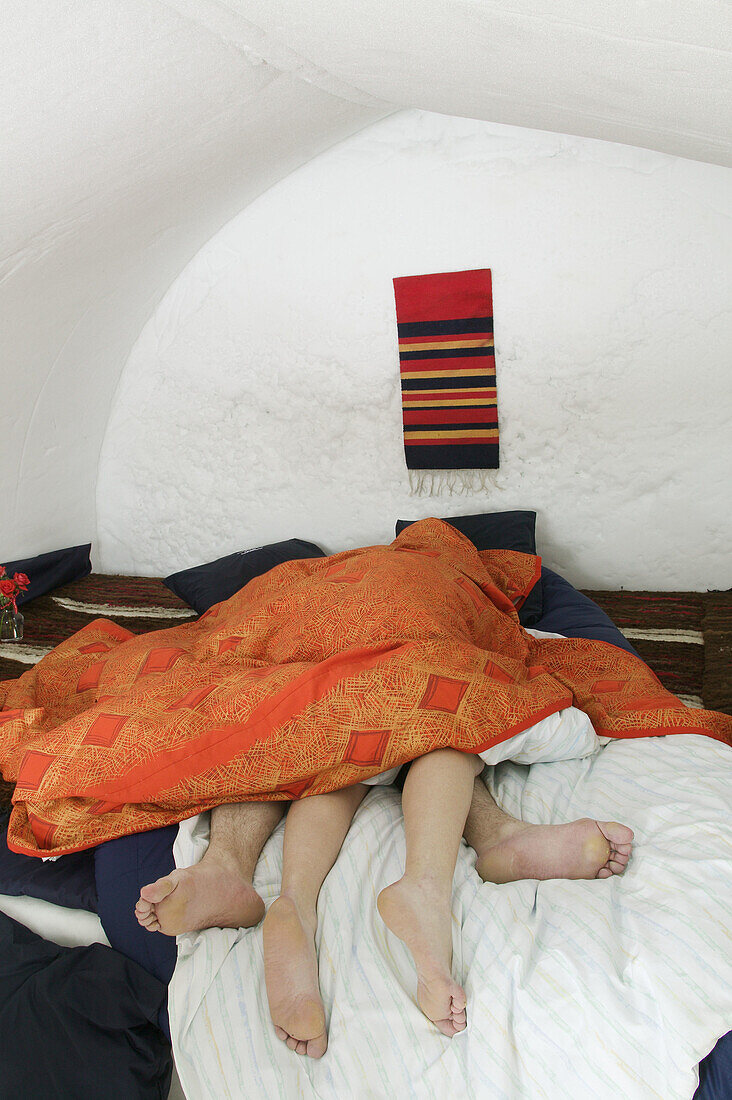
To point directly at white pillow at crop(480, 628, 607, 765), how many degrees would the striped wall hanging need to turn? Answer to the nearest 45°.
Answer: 0° — it already faces it

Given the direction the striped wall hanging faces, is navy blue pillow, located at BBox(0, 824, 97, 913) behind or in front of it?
in front

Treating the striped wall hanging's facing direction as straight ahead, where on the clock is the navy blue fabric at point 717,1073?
The navy blue fabric is roughly at 12 o'clock from the striped wall hanging.

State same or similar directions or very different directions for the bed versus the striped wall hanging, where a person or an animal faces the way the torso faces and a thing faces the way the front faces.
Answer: same or similar directions

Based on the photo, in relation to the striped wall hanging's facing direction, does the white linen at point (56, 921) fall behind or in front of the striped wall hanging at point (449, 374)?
in front

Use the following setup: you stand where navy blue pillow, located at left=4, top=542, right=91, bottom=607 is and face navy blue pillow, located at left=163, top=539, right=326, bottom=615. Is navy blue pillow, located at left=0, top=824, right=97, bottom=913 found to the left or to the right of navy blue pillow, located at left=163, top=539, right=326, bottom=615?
right

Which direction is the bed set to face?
toward the camera

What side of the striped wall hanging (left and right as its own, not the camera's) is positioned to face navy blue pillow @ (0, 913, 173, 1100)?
front

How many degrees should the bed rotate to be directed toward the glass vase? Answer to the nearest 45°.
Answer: approximately 135° to its right

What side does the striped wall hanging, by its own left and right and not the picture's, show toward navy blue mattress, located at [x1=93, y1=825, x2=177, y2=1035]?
front

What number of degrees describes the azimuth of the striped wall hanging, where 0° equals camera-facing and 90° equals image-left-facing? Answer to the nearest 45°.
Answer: approximately 0°

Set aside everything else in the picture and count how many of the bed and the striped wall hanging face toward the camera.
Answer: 2

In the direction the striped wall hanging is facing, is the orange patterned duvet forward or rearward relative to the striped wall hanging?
forward
